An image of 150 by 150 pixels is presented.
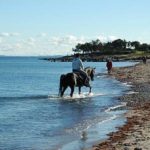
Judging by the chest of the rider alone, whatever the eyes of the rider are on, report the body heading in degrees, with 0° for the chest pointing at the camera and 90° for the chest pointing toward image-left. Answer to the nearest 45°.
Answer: approximately 225°
